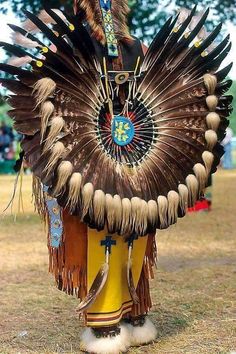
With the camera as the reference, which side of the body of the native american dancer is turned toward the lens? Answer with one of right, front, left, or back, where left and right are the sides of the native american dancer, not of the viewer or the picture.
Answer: back
